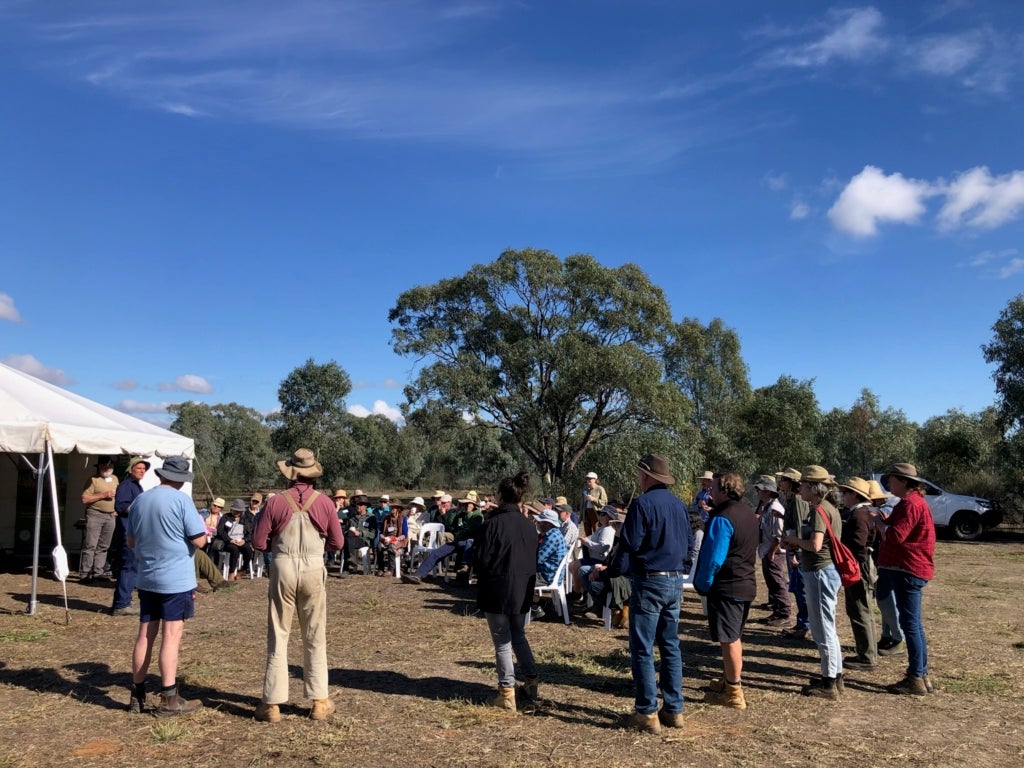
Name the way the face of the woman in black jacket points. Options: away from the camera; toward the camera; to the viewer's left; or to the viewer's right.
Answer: away from the camera

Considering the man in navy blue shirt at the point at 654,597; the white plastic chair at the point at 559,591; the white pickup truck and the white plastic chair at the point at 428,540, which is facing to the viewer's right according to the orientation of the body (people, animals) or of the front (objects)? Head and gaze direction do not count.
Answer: the white pickup truck

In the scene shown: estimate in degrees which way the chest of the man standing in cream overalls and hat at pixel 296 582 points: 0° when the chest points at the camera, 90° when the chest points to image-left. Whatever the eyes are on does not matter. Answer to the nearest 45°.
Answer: approximately 180°

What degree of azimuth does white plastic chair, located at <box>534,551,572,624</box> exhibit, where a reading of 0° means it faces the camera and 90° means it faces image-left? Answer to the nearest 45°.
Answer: approximately 90°

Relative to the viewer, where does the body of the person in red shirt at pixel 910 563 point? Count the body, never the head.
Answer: to the viewer's left

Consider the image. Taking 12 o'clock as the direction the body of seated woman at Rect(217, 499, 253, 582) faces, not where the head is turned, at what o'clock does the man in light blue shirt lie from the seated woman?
The man in light blue shirt is roughly at 12 o'clock from the seated woman.

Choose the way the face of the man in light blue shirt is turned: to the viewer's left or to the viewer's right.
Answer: to the viewer's left

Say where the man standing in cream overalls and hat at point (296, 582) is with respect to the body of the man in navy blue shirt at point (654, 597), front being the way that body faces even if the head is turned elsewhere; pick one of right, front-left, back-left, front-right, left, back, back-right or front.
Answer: front-left

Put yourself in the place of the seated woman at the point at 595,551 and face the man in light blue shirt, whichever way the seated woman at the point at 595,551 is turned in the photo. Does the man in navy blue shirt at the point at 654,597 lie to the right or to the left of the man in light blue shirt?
left

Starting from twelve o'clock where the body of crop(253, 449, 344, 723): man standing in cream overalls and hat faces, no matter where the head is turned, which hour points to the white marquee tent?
The white marquee tent is roughly at 11 o'clock from the man standing in cream overalls and hat.

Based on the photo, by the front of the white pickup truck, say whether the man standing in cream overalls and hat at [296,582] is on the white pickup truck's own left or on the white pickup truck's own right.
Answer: on the white pickup truck's own right
